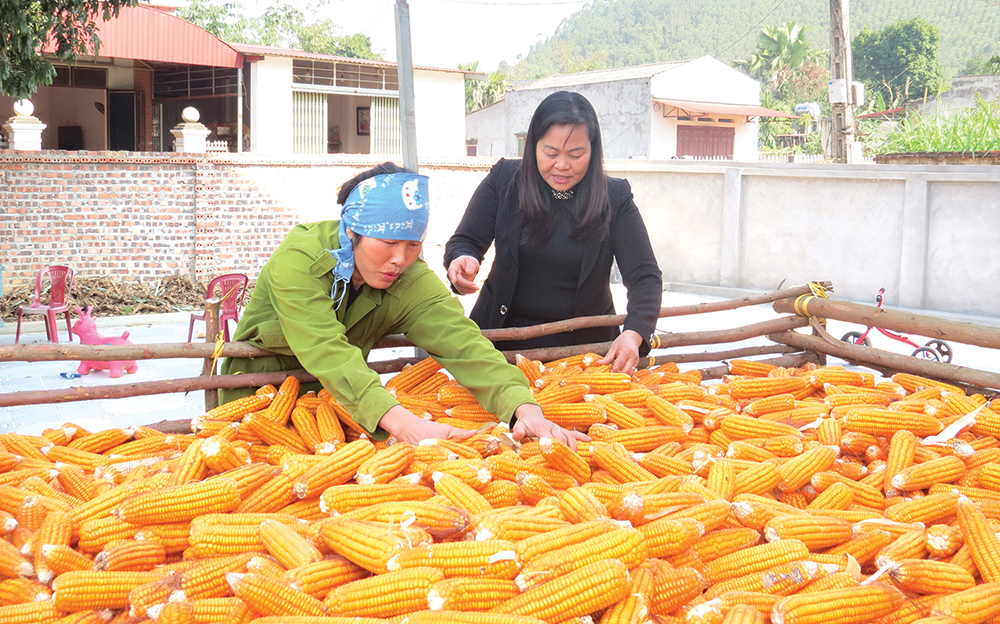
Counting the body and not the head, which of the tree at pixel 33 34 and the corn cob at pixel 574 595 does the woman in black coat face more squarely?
the corn cob

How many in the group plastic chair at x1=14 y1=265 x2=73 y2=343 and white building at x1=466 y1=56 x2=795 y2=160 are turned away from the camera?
0

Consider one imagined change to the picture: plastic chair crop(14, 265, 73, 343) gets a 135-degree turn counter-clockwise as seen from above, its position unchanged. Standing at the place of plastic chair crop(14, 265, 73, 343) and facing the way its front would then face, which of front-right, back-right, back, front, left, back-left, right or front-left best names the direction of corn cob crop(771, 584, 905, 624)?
right

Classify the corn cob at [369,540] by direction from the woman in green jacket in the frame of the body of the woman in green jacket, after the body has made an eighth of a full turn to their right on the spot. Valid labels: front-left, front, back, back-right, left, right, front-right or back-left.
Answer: front

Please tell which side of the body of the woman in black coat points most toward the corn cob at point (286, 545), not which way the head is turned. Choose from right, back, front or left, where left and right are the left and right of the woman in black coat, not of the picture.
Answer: front

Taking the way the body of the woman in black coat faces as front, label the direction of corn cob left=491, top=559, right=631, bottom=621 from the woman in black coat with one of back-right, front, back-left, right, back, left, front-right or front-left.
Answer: front

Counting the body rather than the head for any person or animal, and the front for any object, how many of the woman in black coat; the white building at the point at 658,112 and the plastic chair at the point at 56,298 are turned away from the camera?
0

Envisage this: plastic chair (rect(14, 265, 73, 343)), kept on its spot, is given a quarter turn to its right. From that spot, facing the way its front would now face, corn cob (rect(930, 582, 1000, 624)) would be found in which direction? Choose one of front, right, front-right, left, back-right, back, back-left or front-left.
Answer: back-left

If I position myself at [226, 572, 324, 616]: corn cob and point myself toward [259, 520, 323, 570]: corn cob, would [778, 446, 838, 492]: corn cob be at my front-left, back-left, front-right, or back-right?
front-right

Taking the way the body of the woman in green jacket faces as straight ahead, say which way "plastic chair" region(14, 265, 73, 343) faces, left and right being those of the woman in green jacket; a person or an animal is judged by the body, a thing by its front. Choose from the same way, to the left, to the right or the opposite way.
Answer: to the right

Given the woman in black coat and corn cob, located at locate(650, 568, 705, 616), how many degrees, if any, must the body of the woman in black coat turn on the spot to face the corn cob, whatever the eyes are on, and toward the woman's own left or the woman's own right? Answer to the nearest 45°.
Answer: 0° — they already face it

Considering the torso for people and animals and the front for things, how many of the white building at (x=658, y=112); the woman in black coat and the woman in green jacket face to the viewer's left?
0

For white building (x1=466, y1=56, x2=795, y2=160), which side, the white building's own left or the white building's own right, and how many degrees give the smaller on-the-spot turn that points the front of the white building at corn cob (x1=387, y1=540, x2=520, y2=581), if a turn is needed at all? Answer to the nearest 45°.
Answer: approximately 45° to the white building's own right

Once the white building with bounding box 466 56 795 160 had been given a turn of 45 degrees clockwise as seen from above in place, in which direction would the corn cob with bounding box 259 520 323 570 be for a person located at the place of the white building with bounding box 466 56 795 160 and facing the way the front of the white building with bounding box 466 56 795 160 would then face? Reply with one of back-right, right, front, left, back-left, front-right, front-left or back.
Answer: front

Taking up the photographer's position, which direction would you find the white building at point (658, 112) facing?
facing the viewer and to the right of the viewer

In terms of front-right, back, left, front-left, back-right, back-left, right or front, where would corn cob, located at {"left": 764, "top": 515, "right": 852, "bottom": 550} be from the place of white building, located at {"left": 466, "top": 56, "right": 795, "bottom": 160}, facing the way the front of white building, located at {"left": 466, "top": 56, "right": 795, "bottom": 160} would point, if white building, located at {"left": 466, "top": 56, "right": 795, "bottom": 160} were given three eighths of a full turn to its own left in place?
back

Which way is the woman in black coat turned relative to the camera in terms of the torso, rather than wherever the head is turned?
toward the camera

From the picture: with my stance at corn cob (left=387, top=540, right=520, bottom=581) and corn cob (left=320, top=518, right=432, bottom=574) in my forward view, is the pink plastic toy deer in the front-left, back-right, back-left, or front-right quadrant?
front-right
